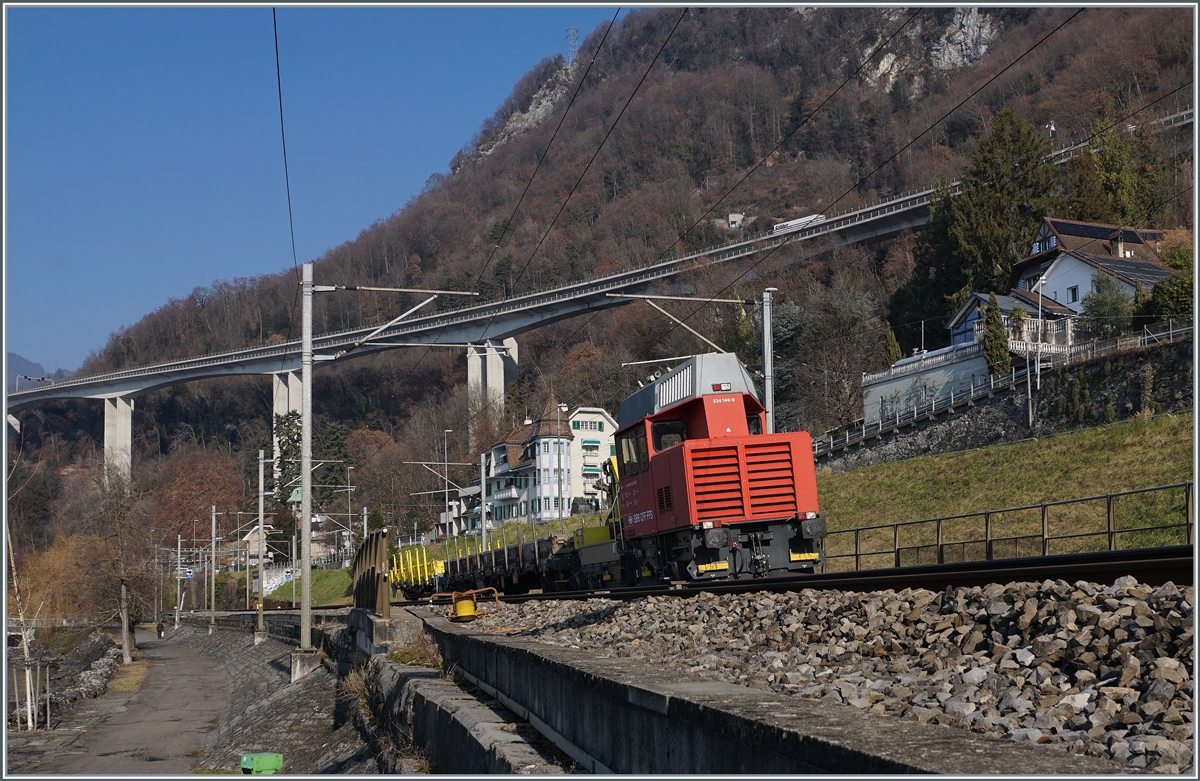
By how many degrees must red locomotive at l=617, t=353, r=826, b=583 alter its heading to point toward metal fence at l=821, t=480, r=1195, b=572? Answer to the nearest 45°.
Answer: approximately 90° to its left

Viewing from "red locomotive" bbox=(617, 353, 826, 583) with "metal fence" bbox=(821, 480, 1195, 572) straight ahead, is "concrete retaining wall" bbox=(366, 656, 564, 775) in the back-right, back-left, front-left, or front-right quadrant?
back-right

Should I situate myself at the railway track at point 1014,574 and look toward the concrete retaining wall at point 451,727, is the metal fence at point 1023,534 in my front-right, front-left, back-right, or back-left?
back-right

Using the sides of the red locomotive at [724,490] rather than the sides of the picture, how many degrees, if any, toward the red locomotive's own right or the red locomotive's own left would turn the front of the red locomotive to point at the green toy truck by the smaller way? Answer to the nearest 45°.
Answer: approximately 90° to the red locomotive's own right

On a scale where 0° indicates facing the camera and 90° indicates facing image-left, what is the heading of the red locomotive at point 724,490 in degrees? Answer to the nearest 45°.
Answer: approximately 315°

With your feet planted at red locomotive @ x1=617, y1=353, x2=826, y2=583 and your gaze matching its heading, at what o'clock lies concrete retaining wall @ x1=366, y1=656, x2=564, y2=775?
The concrete retaining wall is roughly at 2 o'clock from the red locomotive.
